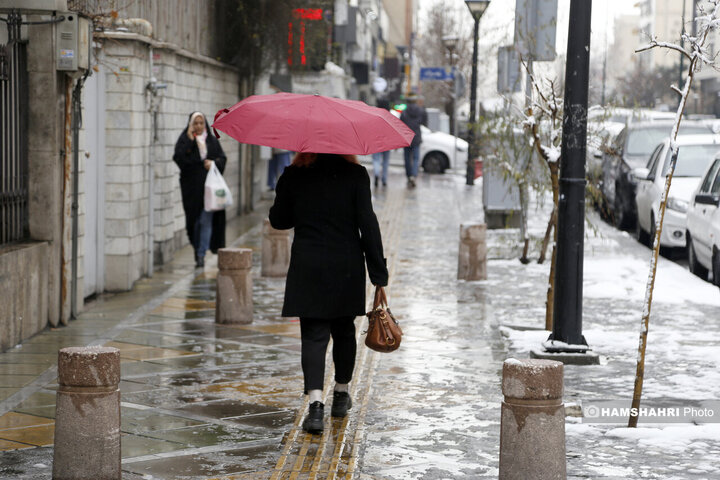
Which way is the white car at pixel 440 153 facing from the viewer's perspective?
to the viewer's right

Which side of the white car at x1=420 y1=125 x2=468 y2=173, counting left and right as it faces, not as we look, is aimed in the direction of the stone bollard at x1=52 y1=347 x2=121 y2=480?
right

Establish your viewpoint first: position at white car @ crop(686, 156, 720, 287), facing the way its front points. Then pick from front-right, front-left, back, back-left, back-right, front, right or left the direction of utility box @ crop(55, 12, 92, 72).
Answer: right

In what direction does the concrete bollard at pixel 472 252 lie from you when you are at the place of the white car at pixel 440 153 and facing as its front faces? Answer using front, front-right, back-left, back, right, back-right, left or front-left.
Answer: right

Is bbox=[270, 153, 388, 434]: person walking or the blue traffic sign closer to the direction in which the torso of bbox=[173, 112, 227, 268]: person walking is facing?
the person walking

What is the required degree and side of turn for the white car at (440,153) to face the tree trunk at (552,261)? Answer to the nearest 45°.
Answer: approximately 90° to its right

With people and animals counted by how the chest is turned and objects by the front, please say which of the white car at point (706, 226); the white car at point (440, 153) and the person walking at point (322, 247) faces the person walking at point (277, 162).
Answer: the person walking at point (322, 247)

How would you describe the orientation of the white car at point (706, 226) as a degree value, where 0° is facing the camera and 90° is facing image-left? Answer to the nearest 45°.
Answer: approximately 315°

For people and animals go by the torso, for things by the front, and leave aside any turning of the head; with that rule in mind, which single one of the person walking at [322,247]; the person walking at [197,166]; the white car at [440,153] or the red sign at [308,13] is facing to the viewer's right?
the white car

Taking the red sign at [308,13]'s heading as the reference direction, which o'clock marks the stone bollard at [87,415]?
The stone bollard is roughly at 12 o'clock from the red sign.

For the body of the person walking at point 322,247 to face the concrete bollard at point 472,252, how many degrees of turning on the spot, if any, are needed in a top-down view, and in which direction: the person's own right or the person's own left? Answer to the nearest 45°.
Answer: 0° — they already face it

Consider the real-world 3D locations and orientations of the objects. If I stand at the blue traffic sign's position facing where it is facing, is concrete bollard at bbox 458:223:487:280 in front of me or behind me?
in front
